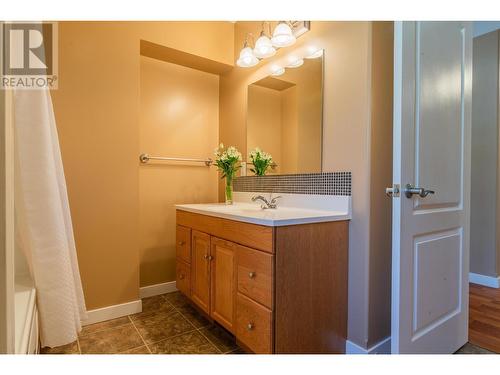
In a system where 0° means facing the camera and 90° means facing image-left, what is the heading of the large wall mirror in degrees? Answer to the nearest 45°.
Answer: approximately 45°

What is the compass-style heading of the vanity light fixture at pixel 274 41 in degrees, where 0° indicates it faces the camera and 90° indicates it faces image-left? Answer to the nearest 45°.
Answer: approximately 45°
